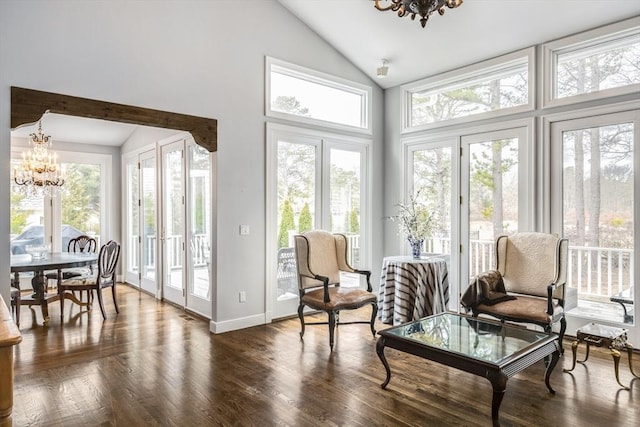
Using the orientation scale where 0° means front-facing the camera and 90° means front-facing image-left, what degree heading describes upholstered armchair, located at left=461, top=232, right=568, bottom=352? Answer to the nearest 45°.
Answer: approximately 45°

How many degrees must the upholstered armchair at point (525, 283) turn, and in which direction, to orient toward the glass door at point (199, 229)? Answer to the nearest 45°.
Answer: approximately 45° to its right

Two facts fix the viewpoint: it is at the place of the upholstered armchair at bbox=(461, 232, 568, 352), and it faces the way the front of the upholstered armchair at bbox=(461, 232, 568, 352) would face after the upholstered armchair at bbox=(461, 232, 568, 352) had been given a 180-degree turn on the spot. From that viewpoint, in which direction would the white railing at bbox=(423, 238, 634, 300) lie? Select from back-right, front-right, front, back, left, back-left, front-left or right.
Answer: front

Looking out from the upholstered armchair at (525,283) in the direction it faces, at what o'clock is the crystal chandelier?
The crystal chandelier is roughly at 1 o'clock from the upholstered armchair.

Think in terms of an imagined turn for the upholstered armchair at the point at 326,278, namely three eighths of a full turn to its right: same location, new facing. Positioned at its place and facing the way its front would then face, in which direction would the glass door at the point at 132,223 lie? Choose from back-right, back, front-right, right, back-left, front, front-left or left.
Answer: front-right

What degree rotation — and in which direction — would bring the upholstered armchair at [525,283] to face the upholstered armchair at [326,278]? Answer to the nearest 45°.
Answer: approximately 45° to its right

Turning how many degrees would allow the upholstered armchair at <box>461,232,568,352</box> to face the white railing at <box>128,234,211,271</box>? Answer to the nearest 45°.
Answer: approximately 45° to its right

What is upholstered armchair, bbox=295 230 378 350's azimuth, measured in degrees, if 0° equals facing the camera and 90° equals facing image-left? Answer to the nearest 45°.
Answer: approximately 315°

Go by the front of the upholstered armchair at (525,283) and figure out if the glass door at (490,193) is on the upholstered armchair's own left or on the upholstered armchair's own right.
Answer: on the upholstered armchair's own right

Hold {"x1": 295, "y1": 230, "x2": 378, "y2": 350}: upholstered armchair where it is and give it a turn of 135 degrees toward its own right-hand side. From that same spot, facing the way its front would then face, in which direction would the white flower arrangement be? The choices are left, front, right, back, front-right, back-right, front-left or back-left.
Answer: back-right

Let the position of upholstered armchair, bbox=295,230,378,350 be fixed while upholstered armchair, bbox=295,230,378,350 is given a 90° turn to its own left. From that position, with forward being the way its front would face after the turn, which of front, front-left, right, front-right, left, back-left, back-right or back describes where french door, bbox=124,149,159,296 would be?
left

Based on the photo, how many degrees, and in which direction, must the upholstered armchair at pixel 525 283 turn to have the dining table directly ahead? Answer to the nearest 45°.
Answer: approximately 45° to its right

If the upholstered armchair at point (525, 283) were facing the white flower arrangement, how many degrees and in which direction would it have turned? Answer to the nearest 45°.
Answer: approximately 90° to its right
